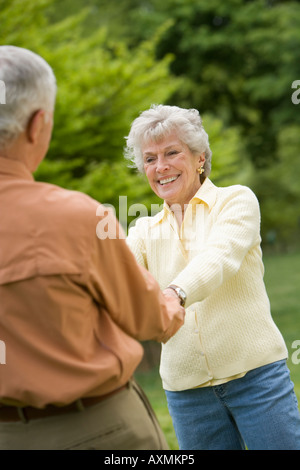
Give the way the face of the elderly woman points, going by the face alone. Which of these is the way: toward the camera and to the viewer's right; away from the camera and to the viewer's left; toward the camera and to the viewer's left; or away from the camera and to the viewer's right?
toward the camera and to the viewer's left

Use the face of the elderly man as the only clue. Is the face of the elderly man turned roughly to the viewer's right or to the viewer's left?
to the viewer's right

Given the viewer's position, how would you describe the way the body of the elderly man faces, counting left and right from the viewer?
facing away from the viewer and to the right of the viewer

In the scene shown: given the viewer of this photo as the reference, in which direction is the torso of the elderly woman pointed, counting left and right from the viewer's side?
facing the viewer and to the left of the viewer

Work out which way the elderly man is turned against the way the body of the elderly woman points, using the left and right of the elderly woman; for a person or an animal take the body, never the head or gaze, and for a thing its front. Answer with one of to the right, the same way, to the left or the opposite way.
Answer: the opposite way

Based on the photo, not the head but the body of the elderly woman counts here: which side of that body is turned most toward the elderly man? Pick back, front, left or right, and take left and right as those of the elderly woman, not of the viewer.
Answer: front

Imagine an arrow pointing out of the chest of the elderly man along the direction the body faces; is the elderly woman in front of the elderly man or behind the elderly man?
in front
